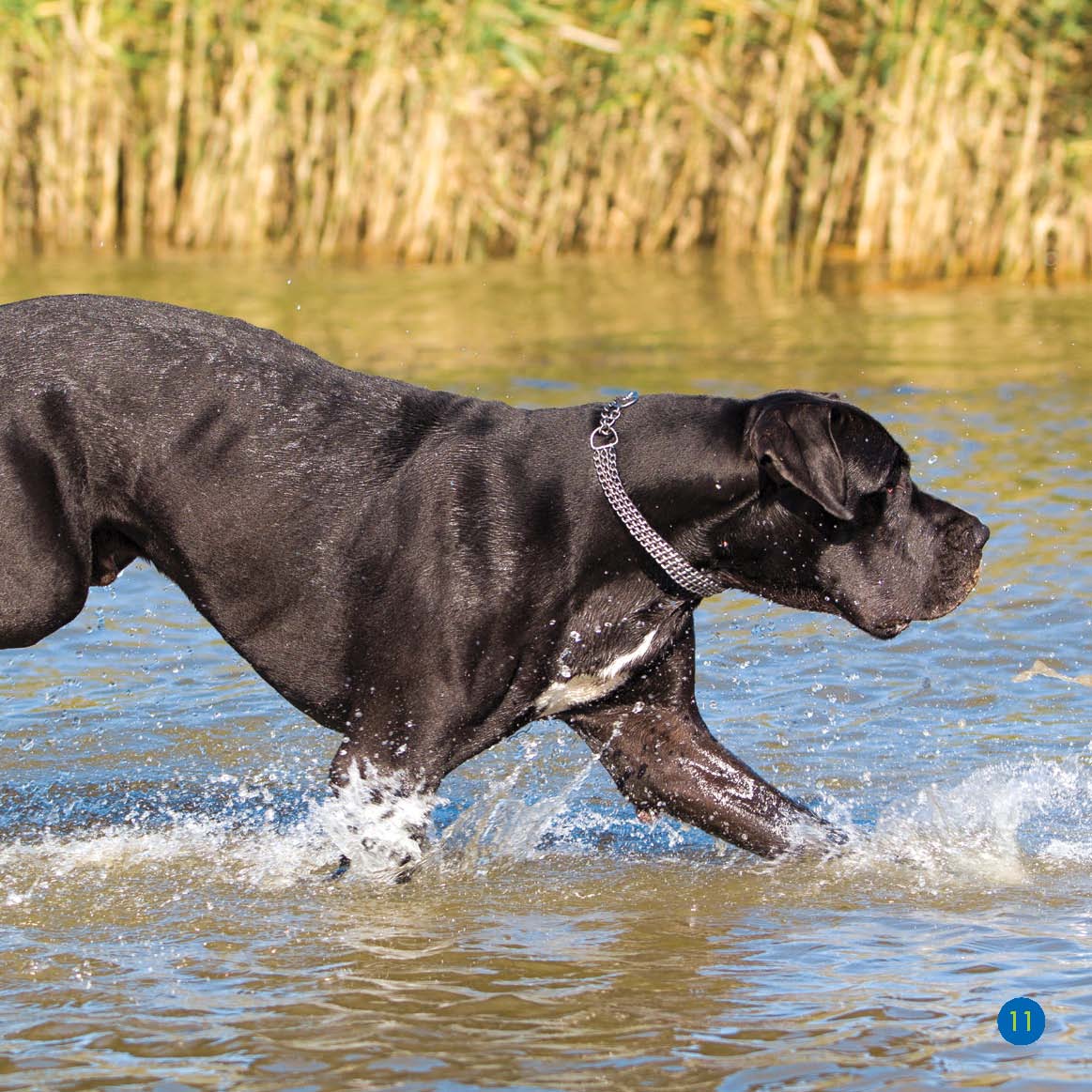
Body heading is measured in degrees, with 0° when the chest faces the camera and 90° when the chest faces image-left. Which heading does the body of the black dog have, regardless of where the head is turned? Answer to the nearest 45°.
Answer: approximately 270°

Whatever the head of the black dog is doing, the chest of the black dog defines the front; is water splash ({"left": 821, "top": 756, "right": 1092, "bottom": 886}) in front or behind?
in front
